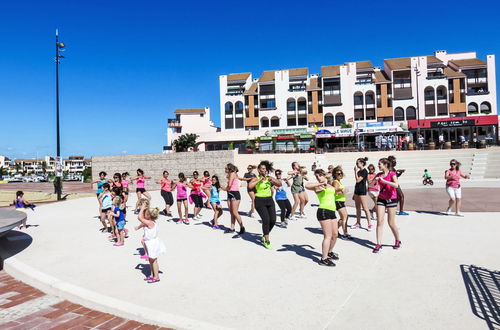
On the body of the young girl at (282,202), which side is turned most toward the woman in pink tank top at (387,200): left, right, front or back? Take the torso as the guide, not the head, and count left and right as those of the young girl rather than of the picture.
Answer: left

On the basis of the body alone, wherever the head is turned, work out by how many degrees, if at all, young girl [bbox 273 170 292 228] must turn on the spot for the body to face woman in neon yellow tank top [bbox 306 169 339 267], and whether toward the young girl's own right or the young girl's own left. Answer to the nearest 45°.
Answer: approximately 45° to the young girl's own left

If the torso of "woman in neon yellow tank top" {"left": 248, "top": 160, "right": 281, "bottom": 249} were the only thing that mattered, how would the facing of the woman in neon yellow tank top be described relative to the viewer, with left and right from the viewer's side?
facing the viewer

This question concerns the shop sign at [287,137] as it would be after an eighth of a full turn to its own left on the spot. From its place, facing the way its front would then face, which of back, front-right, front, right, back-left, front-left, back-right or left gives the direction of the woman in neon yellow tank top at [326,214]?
front-right

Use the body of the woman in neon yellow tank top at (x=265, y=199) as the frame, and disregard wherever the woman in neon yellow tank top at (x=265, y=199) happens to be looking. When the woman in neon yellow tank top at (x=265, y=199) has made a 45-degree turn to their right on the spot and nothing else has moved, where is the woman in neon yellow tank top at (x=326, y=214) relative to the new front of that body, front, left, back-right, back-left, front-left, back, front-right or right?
left

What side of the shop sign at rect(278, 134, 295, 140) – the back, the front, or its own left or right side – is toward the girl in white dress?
front

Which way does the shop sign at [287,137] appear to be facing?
toward the camera

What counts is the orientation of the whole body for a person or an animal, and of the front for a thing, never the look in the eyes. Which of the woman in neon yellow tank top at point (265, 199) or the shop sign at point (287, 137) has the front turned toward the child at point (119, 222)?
the shop sign

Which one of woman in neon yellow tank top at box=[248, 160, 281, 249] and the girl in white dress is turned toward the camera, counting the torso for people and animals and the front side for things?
the woman in neon yellow tank top
